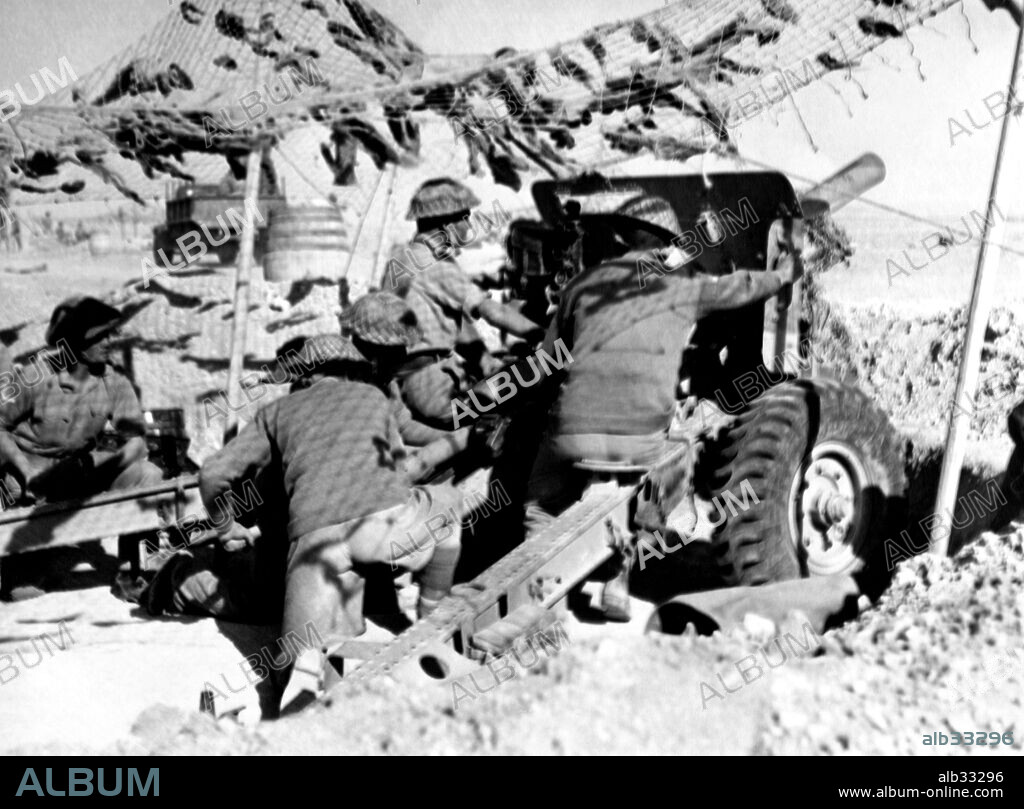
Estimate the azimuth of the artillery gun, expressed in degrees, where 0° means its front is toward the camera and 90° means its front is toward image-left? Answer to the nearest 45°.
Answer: approximately 225°

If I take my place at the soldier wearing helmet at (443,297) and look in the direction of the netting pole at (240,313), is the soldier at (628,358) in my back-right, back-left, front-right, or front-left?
back-left

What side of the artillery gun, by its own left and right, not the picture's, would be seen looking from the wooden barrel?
left

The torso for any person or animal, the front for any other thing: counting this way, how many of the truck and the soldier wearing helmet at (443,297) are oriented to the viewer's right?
1

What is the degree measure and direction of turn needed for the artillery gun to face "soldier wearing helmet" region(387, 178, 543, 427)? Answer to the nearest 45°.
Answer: approximately 90° to its left

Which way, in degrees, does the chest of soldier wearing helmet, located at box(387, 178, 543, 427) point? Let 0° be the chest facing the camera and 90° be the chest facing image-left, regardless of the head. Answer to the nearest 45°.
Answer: approximately 270°

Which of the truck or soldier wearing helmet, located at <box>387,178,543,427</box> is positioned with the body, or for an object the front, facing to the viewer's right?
the soldier wearing helmet

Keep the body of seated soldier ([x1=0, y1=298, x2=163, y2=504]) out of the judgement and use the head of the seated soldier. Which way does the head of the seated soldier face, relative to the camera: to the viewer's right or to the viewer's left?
to the viewer's right

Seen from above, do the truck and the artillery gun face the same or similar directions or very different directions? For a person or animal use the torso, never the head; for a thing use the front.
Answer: very different directions

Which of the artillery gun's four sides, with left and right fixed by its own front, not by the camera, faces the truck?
left

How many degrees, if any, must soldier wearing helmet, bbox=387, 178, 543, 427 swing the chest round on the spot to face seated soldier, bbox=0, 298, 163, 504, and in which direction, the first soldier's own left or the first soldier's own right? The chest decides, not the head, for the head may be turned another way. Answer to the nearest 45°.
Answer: approximately 180°
